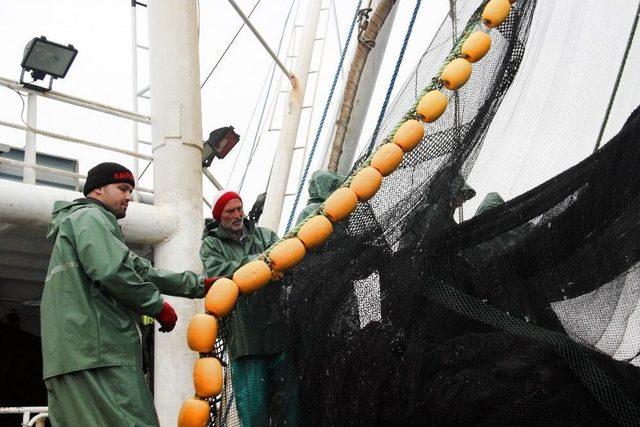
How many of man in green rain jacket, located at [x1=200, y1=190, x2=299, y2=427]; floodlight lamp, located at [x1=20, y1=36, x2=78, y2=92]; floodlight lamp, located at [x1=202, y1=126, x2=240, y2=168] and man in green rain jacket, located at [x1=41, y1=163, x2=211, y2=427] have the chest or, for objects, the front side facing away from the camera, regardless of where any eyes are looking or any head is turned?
0

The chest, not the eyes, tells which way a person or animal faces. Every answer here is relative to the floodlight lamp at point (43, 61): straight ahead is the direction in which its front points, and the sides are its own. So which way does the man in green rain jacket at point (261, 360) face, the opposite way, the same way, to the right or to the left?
the same way

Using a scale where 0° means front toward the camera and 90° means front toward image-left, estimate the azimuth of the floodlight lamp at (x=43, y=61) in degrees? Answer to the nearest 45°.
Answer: approximately 315°

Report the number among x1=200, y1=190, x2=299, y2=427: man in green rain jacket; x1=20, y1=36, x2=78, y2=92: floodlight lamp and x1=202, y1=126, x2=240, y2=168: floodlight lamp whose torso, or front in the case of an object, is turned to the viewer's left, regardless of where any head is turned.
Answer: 0

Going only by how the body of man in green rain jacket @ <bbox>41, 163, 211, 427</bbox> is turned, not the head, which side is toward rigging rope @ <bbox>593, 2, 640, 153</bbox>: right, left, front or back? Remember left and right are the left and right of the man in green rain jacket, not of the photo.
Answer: front

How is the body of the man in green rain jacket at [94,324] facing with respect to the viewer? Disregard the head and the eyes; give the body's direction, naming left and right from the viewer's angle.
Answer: facing to the right of the viewer

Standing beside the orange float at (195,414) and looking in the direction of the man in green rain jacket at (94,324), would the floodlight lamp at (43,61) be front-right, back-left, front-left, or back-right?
front-right

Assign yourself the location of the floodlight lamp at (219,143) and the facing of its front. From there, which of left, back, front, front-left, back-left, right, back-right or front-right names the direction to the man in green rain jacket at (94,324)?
front-right

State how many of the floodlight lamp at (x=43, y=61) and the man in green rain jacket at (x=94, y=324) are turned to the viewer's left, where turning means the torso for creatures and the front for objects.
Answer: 0

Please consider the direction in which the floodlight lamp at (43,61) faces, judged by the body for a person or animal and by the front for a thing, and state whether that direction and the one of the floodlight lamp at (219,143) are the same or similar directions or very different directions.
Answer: same or similar directions
